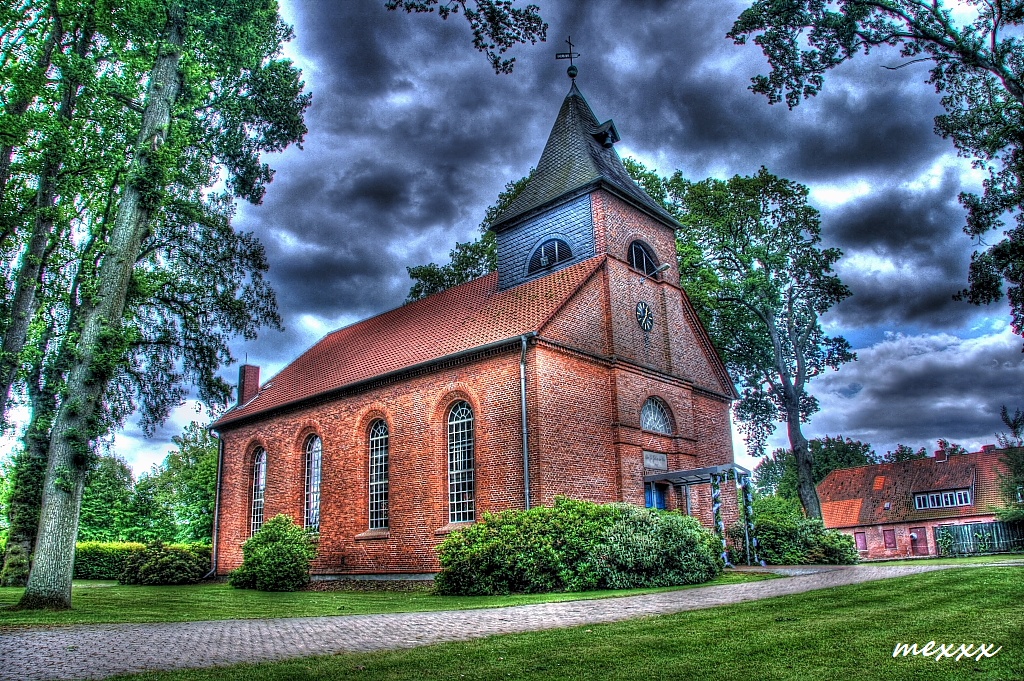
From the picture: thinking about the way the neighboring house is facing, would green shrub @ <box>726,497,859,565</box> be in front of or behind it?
in front

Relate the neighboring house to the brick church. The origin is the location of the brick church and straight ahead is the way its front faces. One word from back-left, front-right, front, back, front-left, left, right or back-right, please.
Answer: left

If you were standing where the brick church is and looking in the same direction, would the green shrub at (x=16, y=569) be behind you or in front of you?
behind

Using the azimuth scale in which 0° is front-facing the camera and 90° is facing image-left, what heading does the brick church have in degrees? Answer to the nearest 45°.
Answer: approximately 315°

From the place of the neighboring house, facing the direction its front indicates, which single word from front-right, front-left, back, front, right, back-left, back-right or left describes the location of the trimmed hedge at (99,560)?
front-right

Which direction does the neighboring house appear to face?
toward the camera

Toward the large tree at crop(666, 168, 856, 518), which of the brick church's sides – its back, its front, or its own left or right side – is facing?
left

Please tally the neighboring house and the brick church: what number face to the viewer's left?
0

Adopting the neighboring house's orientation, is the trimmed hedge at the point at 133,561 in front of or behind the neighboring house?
in front

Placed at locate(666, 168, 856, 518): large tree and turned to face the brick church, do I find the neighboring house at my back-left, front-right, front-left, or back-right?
back-right

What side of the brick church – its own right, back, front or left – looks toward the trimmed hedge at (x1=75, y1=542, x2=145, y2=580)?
back
